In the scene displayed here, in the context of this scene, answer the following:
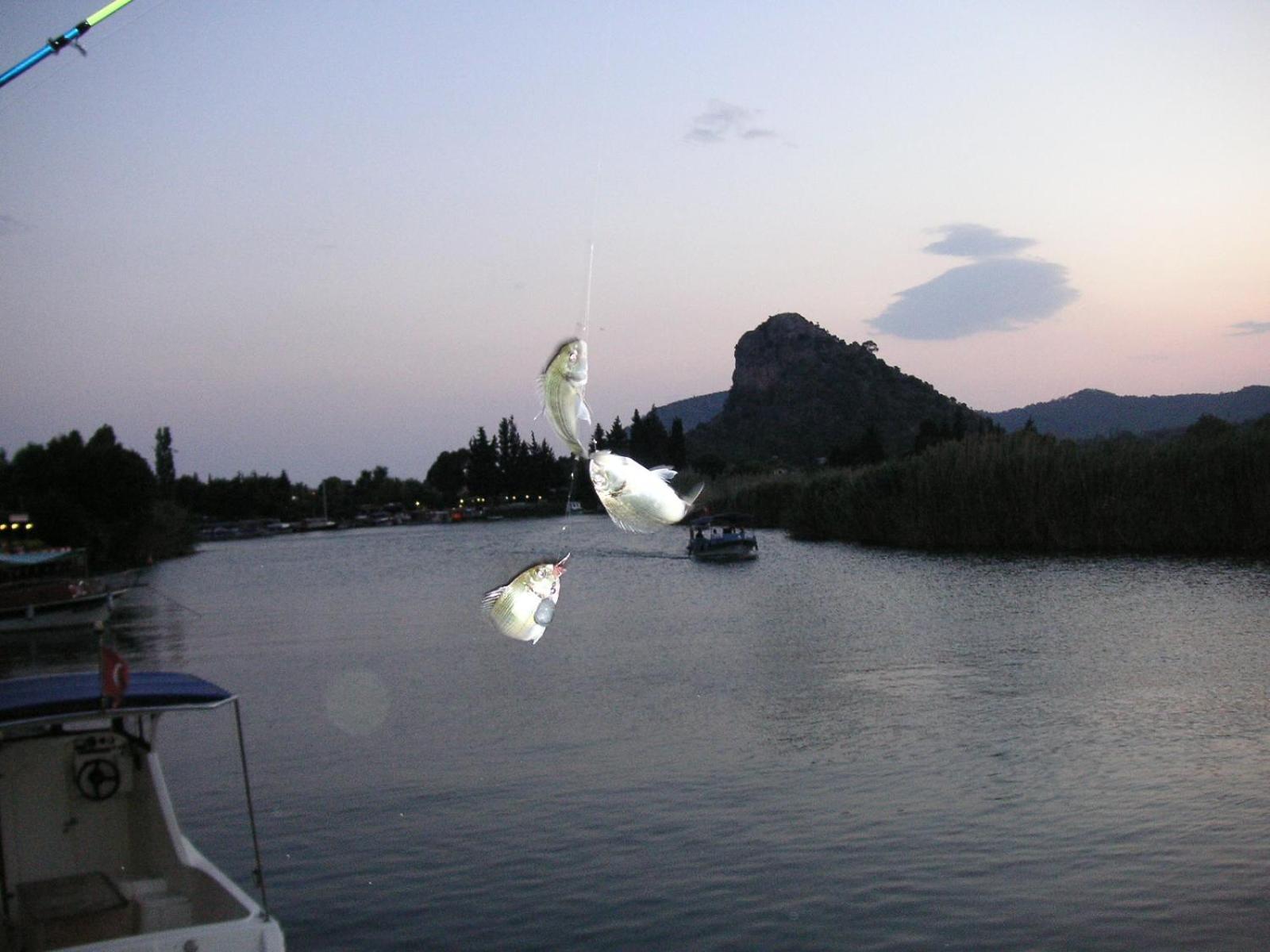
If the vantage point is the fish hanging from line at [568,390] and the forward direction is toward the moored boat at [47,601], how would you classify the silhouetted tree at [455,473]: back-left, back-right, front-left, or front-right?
front-right

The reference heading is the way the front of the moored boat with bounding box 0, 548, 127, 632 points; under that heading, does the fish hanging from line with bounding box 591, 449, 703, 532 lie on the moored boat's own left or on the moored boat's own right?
on the moored boat's own right

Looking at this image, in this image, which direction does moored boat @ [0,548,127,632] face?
to the viewer's right

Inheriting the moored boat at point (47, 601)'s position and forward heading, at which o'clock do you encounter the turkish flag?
The turkish flag is roughly at 3 o'clock from the moored boat.

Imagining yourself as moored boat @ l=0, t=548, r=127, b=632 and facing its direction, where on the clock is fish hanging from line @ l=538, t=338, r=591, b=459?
The fish hanging from line is roughly at 3 o'clock from the moored boat.

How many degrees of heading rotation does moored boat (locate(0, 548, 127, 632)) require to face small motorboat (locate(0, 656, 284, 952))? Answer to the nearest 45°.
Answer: approximately 90° to its right

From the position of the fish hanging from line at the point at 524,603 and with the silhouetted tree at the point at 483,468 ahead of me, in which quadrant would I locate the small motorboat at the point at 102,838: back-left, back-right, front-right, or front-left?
front-left
